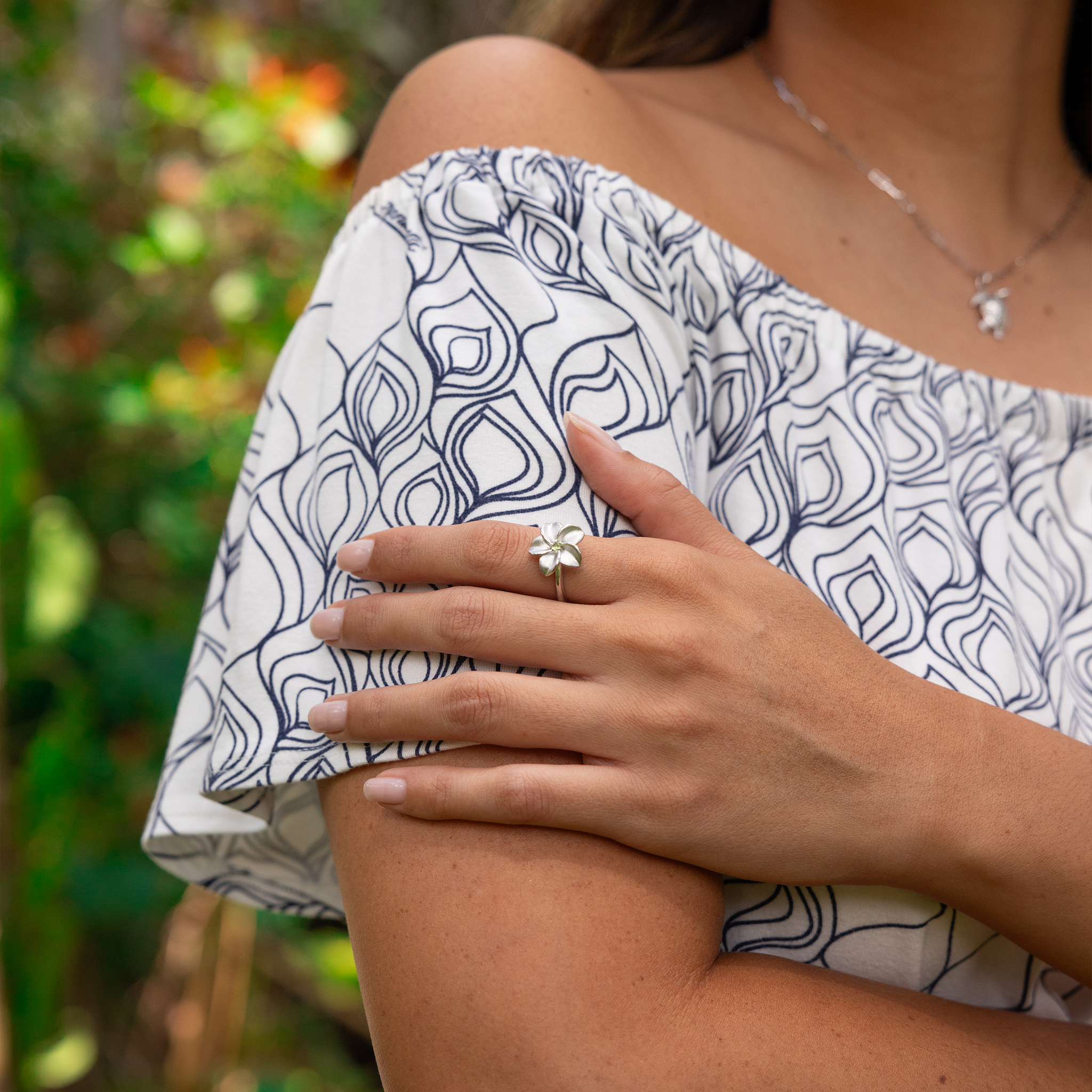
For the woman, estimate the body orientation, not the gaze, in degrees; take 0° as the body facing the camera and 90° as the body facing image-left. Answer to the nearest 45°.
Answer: approximately 315°
